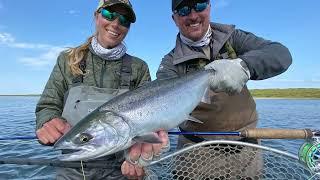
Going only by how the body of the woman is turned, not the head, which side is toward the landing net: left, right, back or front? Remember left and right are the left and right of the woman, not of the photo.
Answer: left

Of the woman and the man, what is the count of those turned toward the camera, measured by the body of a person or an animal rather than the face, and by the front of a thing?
2

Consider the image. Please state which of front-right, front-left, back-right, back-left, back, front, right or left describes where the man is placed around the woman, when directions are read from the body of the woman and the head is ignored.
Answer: left

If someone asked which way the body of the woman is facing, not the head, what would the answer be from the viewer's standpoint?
toward the camera

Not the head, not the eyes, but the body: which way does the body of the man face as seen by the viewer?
toward the camera
